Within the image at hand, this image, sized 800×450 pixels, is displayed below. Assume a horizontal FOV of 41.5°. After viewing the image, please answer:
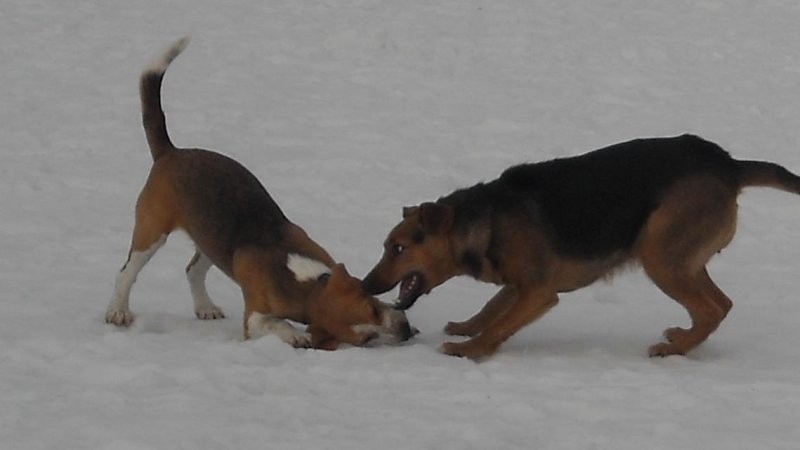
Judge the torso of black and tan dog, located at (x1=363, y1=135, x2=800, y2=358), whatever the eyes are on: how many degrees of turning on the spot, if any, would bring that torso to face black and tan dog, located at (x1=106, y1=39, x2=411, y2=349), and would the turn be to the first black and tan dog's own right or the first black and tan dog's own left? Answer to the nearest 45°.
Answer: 0° — it already faces it

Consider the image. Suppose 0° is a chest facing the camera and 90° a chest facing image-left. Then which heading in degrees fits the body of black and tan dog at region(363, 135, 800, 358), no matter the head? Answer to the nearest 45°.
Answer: approximately 90°
